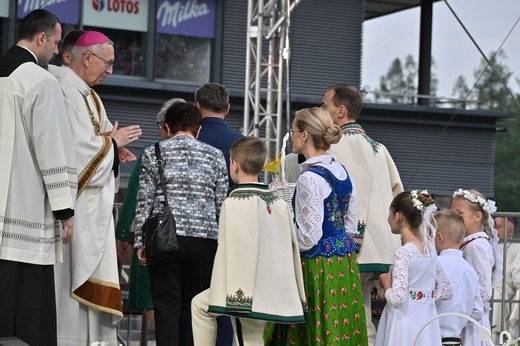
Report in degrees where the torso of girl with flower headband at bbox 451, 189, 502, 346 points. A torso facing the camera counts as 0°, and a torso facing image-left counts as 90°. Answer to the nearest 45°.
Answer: approximately 90°

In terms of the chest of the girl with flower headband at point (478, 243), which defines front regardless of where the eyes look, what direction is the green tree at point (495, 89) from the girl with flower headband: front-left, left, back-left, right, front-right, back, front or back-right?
right

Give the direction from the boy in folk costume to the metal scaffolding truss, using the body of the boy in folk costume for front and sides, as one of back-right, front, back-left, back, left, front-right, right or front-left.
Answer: front-right

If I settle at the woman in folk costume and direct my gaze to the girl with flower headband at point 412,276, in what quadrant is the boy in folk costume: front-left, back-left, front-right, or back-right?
back-right

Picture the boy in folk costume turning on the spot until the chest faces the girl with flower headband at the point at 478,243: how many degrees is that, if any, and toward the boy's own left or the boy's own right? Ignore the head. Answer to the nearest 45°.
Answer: approximately 90° to the boy's own right

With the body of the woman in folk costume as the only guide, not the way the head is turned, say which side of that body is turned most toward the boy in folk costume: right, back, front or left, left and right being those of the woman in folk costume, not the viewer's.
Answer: left

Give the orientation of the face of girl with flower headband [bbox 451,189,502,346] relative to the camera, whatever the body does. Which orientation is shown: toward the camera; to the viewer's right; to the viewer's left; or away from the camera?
to the viewer's left
